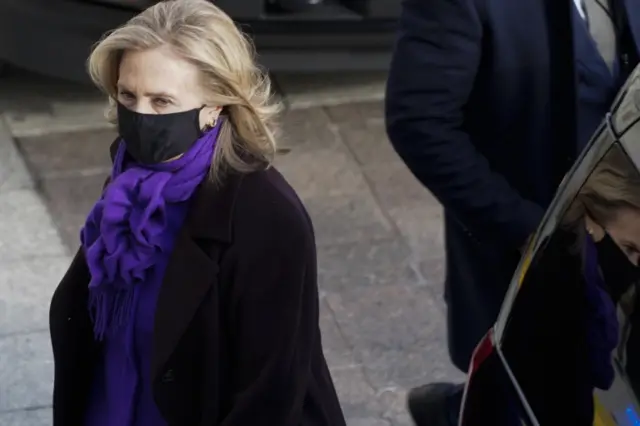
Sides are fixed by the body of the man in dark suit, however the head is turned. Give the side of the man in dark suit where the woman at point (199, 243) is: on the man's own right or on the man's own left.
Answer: on the man's own right

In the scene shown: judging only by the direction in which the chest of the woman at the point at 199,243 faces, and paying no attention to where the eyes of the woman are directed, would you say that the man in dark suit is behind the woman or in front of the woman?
behind

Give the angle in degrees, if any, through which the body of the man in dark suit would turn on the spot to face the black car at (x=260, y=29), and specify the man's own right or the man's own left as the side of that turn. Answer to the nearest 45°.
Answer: approximately 180°

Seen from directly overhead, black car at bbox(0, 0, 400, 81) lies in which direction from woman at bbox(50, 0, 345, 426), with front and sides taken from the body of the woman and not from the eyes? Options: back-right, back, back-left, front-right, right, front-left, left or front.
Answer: back-right

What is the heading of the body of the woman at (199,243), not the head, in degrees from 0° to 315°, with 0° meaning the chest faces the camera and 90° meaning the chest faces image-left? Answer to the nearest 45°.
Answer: approximately 45°
